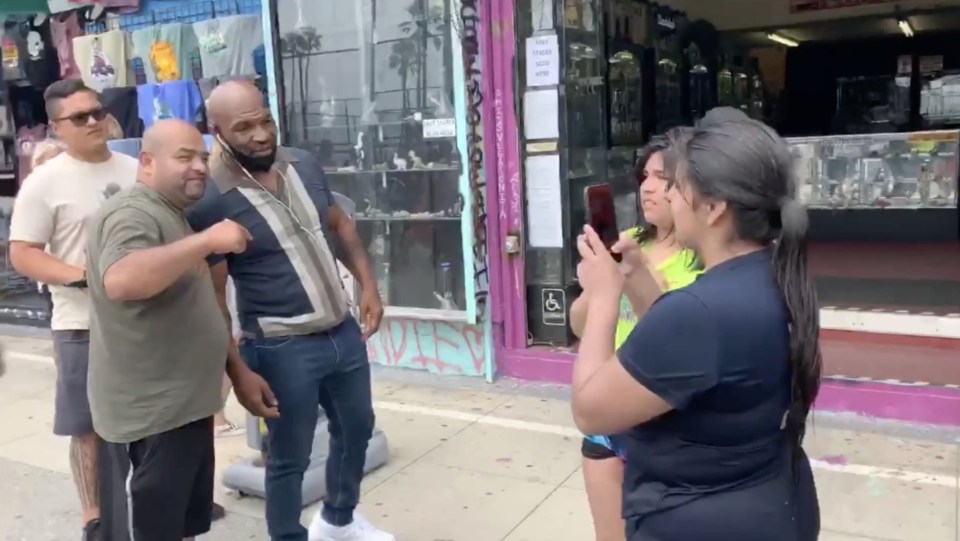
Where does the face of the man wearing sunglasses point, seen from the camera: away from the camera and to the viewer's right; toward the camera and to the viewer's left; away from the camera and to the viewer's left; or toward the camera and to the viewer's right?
toward the camera and to the viewer's right

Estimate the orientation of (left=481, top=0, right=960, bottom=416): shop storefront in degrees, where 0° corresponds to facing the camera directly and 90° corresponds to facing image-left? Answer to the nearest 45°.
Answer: approximately 0°

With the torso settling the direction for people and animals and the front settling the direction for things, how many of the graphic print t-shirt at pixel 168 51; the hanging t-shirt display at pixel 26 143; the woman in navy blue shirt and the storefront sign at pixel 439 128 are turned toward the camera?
3

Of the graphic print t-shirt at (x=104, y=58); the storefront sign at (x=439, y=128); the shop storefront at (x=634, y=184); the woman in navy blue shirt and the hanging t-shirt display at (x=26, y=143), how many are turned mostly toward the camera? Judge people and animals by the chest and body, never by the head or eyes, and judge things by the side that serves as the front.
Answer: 4

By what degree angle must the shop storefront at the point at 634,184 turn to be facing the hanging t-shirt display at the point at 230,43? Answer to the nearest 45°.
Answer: approximately 90° to its right

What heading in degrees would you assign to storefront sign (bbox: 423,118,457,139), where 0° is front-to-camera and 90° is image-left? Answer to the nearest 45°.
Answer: approximately 0°

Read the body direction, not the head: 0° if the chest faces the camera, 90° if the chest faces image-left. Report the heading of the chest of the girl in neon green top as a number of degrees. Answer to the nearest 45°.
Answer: approximately 45°

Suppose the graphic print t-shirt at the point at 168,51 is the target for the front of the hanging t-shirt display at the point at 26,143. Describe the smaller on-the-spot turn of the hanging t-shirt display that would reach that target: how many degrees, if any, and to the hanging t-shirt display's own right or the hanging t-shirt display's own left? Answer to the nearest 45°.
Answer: approximately 45° to the hanging t-shirt display's own left

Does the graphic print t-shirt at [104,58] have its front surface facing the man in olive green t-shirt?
yes

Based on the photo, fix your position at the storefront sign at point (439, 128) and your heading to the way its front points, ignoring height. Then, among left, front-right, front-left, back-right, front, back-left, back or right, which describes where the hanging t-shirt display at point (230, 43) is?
back-right

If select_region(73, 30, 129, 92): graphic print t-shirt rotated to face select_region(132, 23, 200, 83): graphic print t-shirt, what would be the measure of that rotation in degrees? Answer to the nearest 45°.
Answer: approximately 45° to its left
